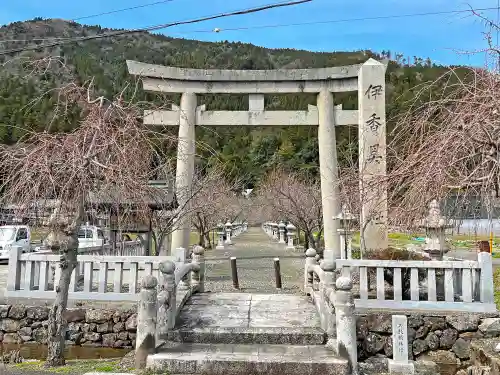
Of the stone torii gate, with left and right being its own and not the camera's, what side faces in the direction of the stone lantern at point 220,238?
back

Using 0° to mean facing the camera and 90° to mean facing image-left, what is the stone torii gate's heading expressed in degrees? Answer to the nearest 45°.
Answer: approximately 0°

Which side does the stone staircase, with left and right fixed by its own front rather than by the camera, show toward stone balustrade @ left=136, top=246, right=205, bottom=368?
right

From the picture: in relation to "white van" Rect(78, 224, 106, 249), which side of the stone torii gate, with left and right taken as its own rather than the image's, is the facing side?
right

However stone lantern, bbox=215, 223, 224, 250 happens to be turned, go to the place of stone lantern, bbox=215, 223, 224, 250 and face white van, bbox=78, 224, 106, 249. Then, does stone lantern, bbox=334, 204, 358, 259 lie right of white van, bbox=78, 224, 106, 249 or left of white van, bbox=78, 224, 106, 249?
left

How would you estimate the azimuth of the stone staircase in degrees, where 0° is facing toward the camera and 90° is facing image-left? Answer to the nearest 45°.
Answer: approximately 0°

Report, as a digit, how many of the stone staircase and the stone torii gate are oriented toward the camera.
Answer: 2

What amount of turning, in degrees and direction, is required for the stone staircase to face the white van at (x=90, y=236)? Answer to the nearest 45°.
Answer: approximately 135° to its right
